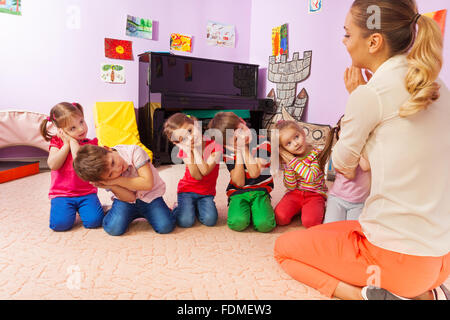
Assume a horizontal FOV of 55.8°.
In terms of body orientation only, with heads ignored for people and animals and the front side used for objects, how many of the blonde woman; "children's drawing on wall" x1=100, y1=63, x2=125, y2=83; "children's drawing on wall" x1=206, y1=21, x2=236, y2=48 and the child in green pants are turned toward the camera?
3

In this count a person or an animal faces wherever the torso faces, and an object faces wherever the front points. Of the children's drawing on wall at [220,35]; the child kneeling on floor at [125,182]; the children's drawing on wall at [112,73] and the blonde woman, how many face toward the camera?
3

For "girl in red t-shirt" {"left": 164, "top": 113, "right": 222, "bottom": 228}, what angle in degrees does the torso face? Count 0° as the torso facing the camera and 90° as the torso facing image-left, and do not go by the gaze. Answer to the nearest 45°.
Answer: approximately 0°

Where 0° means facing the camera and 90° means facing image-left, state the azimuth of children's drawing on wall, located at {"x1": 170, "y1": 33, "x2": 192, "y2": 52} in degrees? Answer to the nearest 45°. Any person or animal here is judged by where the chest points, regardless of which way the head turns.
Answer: approximately 0°

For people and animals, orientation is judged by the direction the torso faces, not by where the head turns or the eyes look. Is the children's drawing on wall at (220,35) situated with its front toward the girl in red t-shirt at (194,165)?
yes
